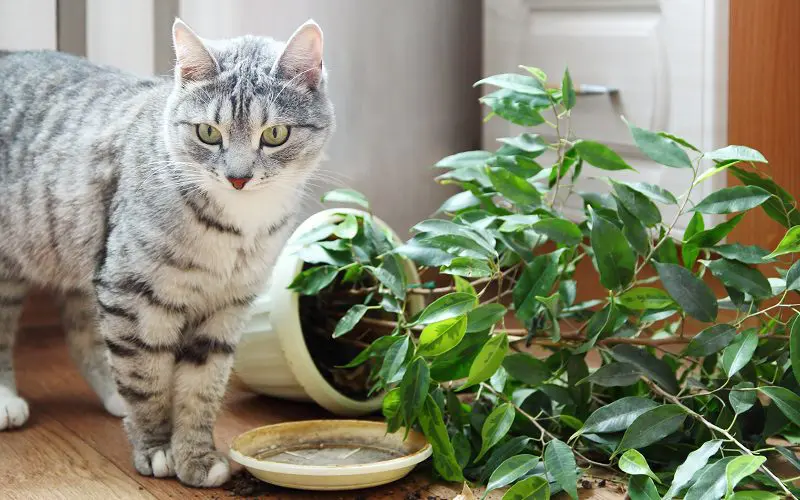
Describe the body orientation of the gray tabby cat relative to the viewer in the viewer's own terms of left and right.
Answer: facing the viewer and to the right of the viewer
